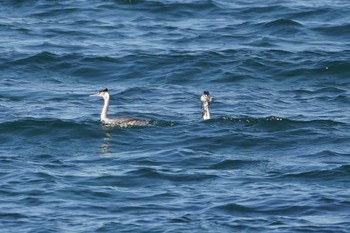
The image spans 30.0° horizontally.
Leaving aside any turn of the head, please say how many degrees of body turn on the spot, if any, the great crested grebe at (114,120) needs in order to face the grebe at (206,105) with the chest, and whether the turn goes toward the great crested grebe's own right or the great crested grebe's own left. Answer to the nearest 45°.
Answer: approximately 180°

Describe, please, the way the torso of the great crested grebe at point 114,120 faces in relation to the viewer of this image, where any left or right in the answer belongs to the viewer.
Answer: facing to the left of the viewer
